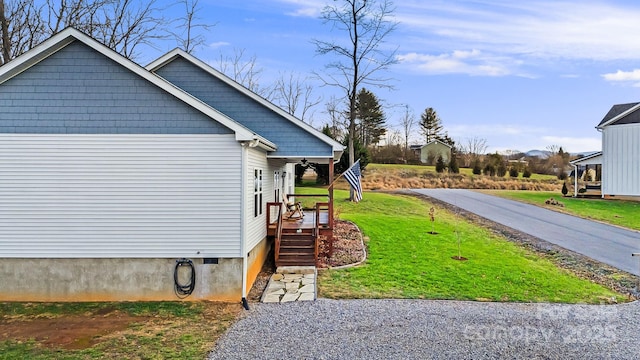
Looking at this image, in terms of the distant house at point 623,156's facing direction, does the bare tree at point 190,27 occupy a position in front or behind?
in front

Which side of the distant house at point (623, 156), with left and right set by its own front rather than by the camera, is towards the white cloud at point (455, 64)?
right

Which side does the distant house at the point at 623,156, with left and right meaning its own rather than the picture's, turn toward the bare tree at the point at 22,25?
front

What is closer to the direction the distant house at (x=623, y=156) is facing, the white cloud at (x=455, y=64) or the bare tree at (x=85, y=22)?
the bare tree

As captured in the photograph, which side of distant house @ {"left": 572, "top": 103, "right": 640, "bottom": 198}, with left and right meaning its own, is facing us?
left

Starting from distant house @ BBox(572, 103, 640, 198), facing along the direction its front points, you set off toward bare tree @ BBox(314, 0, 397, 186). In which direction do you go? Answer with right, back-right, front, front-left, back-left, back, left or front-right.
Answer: front-right
